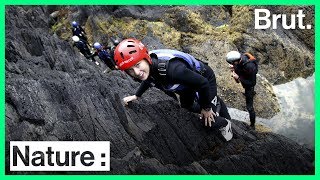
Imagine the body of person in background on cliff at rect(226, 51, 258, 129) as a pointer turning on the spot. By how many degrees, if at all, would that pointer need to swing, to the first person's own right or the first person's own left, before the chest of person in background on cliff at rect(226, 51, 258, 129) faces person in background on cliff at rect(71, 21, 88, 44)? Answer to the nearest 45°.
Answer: approximately 45° to the first person's own right

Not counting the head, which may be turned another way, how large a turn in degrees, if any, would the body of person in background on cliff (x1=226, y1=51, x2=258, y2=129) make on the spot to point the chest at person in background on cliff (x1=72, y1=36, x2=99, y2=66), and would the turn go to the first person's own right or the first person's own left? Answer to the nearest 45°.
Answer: approximately 45° to the first person's own right

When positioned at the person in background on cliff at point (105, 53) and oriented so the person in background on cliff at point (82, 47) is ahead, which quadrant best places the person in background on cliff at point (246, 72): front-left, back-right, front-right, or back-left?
back-left

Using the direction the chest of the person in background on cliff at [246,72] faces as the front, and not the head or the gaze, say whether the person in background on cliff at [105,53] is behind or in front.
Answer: in front

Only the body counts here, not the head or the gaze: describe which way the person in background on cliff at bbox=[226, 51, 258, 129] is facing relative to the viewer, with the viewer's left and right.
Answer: facing to the left of the viewer
